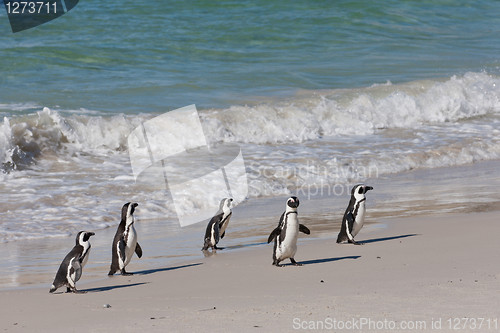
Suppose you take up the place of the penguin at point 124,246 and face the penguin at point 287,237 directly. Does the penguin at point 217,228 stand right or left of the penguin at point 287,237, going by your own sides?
left

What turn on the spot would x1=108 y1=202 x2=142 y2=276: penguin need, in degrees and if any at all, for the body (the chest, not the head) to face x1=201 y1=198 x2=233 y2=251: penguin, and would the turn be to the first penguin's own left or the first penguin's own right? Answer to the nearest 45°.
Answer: approximately 45° to the first penguin's own left

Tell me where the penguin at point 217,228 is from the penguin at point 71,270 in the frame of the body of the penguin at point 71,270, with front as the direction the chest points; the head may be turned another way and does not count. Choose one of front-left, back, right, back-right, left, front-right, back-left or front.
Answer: front-left

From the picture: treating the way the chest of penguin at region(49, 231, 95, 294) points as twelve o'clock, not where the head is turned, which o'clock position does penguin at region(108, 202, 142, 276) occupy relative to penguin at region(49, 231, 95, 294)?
penguin at region(108, 202, 142, 276) is roughly at 10 o'clock from penguin at region(49, 231, 95, 294).

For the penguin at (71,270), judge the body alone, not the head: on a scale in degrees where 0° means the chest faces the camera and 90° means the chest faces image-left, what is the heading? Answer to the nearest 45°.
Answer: approximately 270°

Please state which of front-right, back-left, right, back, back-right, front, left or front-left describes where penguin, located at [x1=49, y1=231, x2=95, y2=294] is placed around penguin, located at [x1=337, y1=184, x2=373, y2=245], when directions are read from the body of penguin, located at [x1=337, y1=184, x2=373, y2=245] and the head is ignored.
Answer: back-right
